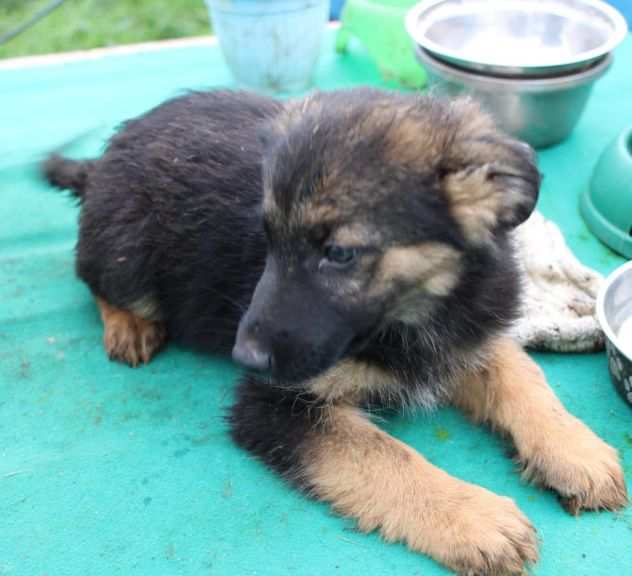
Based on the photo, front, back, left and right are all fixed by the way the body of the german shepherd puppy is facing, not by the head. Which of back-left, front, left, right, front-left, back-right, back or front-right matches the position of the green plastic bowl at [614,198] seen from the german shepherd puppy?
left

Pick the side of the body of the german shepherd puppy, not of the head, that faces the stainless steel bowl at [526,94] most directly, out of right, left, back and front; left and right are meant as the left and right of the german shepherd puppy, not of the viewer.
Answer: left

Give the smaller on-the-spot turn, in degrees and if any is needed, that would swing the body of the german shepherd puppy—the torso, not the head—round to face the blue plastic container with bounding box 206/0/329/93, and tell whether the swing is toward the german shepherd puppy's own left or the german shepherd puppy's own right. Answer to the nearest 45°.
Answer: approximately 135° to the german shepherd puppy's own left

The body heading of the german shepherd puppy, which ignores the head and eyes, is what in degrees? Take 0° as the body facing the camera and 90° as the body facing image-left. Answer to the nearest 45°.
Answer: approximately 315°

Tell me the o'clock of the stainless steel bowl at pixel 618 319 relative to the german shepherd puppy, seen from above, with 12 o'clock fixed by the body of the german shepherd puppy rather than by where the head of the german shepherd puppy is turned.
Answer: The stainless steel bowl is roughly at 10 o'clock from the german shepherd puppy.

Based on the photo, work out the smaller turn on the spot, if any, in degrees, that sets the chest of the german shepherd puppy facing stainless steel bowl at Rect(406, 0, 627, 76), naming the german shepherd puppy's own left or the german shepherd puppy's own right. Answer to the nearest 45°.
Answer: approximately 135° to the german shepherd puppy's own left

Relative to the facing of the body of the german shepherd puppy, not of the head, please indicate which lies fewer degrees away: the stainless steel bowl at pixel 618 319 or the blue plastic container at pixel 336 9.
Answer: the stainless steel bowl
